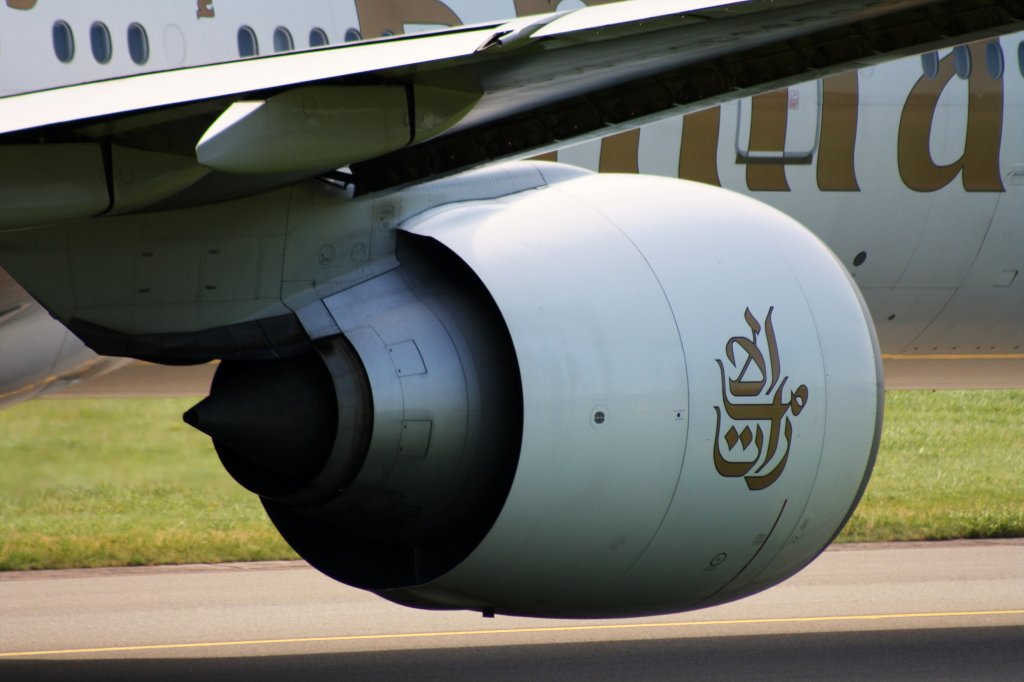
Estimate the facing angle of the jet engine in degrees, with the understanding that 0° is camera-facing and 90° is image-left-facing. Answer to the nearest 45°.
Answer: approximately 225°
